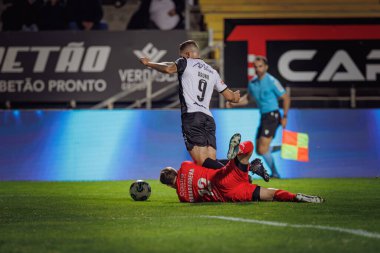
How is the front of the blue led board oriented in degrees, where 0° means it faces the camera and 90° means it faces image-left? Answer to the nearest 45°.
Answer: approximately 0°

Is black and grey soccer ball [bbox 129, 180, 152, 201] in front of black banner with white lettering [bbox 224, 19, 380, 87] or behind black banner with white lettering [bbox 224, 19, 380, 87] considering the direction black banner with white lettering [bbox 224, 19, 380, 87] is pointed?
in front

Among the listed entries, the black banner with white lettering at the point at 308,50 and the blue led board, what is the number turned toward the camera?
2

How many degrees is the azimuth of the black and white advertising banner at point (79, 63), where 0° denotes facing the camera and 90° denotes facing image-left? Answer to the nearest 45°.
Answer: approximately 0°

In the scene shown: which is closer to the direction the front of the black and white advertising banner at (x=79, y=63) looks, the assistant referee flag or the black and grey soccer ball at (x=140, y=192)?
the black and grey soccer ball

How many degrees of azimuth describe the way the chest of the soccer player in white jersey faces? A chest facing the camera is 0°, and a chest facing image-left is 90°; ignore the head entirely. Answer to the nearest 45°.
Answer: approximately 135°
